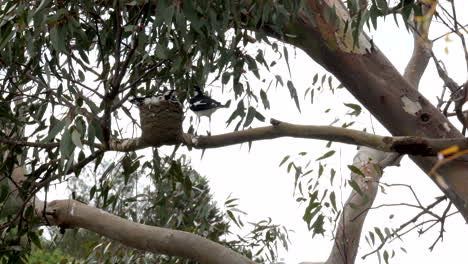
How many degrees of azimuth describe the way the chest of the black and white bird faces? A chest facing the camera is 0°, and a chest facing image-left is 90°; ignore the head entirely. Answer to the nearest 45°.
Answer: approximately 90°
